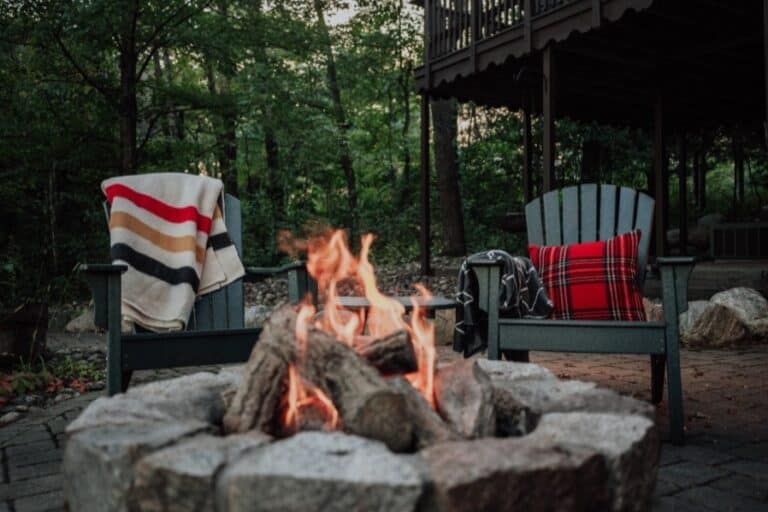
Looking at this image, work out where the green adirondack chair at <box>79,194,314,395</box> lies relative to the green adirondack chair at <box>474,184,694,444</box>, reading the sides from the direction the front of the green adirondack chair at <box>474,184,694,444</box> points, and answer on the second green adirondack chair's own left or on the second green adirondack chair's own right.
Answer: on the second green adirondack chair's own right

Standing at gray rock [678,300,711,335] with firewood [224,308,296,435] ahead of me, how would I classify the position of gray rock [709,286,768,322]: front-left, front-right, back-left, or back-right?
back-left

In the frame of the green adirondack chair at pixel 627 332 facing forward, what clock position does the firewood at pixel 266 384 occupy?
The firewood is roughly at 1 o'clock from the green adirondack chair.

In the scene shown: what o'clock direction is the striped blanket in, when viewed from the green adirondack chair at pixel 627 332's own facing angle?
The striped blanket is roughly at 3 o'clock from the green adirondack chair.

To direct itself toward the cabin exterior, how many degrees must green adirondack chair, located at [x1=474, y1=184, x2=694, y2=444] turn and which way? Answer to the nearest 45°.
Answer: approximately 180°

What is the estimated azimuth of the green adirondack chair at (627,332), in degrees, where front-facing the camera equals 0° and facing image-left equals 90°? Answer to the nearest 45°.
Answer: approximately 0°

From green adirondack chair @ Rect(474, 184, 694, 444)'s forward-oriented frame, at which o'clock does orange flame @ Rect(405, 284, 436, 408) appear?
The orange flame is roughly at 1 o'clock from the green adirondack chair.

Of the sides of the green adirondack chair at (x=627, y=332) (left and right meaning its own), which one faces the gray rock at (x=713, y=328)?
back

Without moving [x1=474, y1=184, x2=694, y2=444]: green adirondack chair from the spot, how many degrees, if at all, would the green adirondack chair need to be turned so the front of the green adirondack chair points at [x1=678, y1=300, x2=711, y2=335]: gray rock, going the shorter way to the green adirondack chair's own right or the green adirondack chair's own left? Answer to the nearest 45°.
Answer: approximately 180°
